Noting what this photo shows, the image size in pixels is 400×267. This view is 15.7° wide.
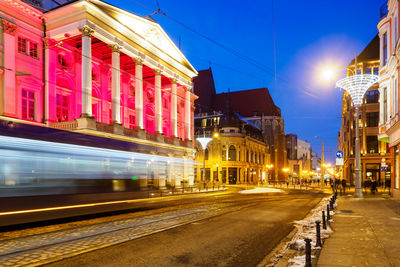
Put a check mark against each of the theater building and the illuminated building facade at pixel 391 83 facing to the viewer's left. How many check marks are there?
1

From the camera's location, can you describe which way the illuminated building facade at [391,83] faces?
facing to the left of the viewer

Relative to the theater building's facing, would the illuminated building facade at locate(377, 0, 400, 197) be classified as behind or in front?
in front

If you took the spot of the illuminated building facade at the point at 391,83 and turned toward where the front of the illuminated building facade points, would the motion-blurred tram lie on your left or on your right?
on your left

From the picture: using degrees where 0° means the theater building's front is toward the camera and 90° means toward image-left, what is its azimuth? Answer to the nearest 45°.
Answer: approximately 315°
